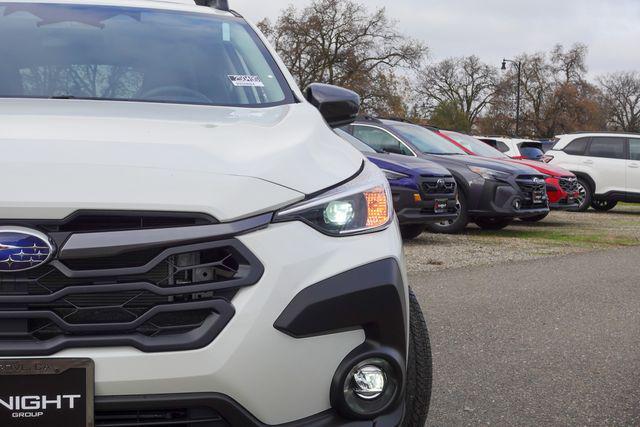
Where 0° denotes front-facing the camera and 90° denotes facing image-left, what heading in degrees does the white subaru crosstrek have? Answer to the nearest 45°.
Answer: approximately 0°

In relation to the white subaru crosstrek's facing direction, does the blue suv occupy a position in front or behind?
behind

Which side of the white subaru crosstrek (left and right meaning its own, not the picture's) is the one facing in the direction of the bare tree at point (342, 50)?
back

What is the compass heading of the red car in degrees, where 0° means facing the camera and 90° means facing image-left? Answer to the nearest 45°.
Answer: approximately 315°

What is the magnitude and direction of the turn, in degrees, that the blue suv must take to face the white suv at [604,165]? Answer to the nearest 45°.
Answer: approximately 90° to its left

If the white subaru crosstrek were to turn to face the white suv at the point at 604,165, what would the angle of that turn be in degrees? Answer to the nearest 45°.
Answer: approximately 135° to its left

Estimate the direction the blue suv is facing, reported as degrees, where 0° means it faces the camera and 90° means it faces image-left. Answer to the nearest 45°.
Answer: approximately 315°

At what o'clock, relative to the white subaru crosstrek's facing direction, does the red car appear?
The red car is roughly at 7 o'clock from the white subaru crosstrek.
